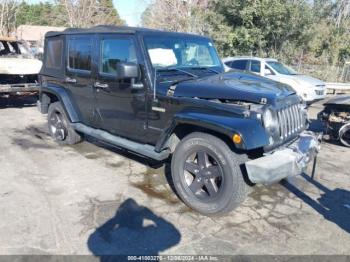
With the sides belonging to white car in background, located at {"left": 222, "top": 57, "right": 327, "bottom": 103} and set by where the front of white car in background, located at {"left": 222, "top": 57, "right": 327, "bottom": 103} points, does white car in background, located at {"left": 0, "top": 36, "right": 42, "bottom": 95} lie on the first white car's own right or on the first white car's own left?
on the first white car's own right

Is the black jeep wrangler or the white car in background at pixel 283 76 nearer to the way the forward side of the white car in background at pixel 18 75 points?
the black jeep wrangler

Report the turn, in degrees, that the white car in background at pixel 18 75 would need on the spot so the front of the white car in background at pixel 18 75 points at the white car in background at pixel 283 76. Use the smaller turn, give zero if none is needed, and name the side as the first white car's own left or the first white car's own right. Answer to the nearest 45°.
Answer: approximately 90° to the first white car's own left

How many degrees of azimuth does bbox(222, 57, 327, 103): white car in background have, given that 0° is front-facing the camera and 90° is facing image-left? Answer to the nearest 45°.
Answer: approximately 315°

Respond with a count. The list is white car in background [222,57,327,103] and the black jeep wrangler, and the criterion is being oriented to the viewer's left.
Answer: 0

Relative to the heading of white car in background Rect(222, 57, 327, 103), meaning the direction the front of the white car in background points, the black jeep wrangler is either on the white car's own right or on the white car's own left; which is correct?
on the white car's own right

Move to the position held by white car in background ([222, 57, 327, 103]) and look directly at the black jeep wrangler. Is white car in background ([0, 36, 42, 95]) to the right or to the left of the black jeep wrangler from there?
right

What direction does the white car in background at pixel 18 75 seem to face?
toward the camera

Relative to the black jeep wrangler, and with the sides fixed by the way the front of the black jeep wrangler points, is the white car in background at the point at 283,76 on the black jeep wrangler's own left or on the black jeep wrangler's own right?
on the black jeep wrangler's own left

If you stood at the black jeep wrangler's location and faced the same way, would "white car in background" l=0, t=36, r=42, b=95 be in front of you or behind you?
behind
